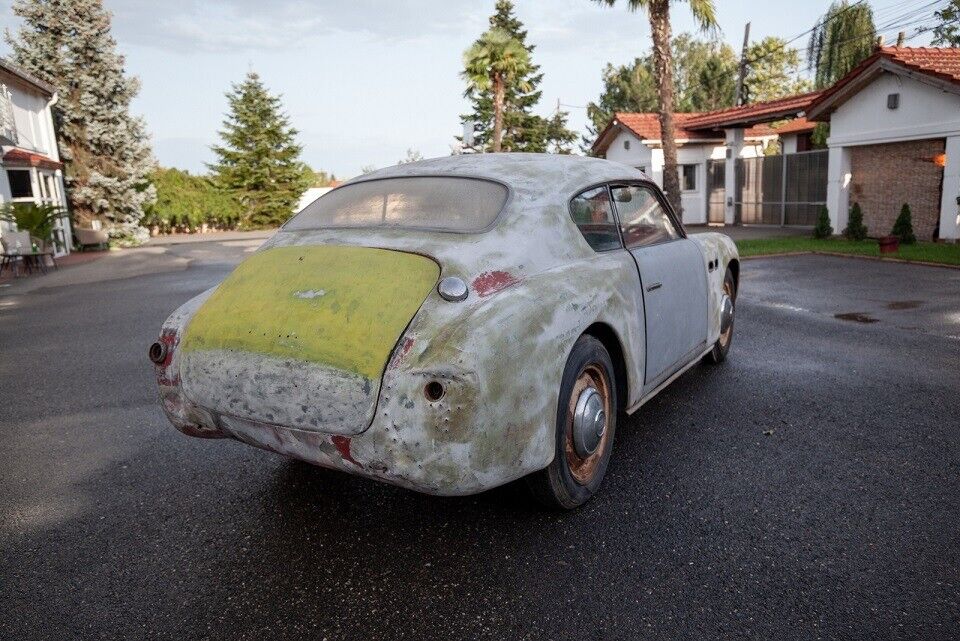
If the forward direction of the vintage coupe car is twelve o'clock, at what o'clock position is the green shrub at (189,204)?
The green shrub is roughly at 10 o'clock from the vintage coupe car.

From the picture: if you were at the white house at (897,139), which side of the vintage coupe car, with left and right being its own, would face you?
front

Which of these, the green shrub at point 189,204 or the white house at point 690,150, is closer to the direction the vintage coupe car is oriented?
the white house

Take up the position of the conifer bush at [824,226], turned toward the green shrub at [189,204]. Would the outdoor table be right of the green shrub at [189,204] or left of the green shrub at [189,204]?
left

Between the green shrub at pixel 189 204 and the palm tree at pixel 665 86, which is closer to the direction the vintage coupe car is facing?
the palm tree

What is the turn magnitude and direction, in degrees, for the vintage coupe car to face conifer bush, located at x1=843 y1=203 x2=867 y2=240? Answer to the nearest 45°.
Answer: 0° — it already faces it

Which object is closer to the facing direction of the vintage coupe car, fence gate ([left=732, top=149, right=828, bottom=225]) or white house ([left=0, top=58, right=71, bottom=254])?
the fence gate

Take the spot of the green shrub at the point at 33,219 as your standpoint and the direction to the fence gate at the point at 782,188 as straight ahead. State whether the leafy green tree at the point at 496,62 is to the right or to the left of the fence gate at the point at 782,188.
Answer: left

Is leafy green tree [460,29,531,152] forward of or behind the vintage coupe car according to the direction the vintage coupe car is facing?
forward

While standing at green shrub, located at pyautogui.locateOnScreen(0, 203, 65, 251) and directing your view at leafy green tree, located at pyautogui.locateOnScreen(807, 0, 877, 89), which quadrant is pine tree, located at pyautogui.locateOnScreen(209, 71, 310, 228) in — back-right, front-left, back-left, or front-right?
front-left

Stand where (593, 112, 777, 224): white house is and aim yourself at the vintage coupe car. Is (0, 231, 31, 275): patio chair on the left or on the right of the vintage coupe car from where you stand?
right

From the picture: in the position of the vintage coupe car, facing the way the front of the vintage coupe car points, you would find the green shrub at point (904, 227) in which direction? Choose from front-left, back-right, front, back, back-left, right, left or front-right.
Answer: front

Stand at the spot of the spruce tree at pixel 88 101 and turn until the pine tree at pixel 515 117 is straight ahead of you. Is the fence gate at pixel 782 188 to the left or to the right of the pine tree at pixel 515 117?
right

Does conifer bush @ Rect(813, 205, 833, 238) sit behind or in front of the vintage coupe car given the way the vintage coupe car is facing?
in front

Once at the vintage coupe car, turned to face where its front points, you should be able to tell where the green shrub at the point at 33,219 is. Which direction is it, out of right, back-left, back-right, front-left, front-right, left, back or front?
left

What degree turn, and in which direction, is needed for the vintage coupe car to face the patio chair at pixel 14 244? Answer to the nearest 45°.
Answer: approximately 90° to its left

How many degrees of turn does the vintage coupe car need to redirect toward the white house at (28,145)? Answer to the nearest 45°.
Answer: approximately 90° to its left

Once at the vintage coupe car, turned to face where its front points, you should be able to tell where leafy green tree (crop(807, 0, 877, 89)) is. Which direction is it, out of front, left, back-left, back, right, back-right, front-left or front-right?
front

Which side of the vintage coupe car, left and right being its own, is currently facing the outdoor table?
left

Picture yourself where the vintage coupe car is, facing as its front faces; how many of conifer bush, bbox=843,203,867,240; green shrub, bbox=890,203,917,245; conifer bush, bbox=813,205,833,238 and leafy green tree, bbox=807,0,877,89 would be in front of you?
4

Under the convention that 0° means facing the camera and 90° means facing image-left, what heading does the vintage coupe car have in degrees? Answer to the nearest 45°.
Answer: approximately 225°
